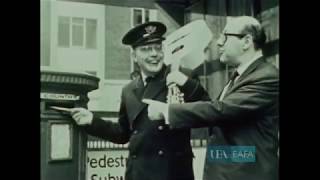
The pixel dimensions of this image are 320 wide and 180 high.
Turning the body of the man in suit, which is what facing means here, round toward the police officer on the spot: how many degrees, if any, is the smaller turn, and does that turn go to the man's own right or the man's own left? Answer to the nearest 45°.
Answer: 0° — they already face them

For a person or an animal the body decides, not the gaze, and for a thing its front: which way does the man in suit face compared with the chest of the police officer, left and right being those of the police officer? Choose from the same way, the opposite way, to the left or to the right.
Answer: to the right

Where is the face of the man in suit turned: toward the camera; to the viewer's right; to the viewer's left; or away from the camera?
to the viewer's left

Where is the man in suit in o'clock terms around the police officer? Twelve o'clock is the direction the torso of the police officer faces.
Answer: The man in suit is roughly at 9 o'clock from the police officer.

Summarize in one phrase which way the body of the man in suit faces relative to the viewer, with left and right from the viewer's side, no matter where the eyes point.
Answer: facing to the left of the viewer

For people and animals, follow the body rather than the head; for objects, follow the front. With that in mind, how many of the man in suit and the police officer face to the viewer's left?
1

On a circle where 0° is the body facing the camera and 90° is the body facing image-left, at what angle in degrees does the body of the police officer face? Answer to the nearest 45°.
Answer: approximately 0°
